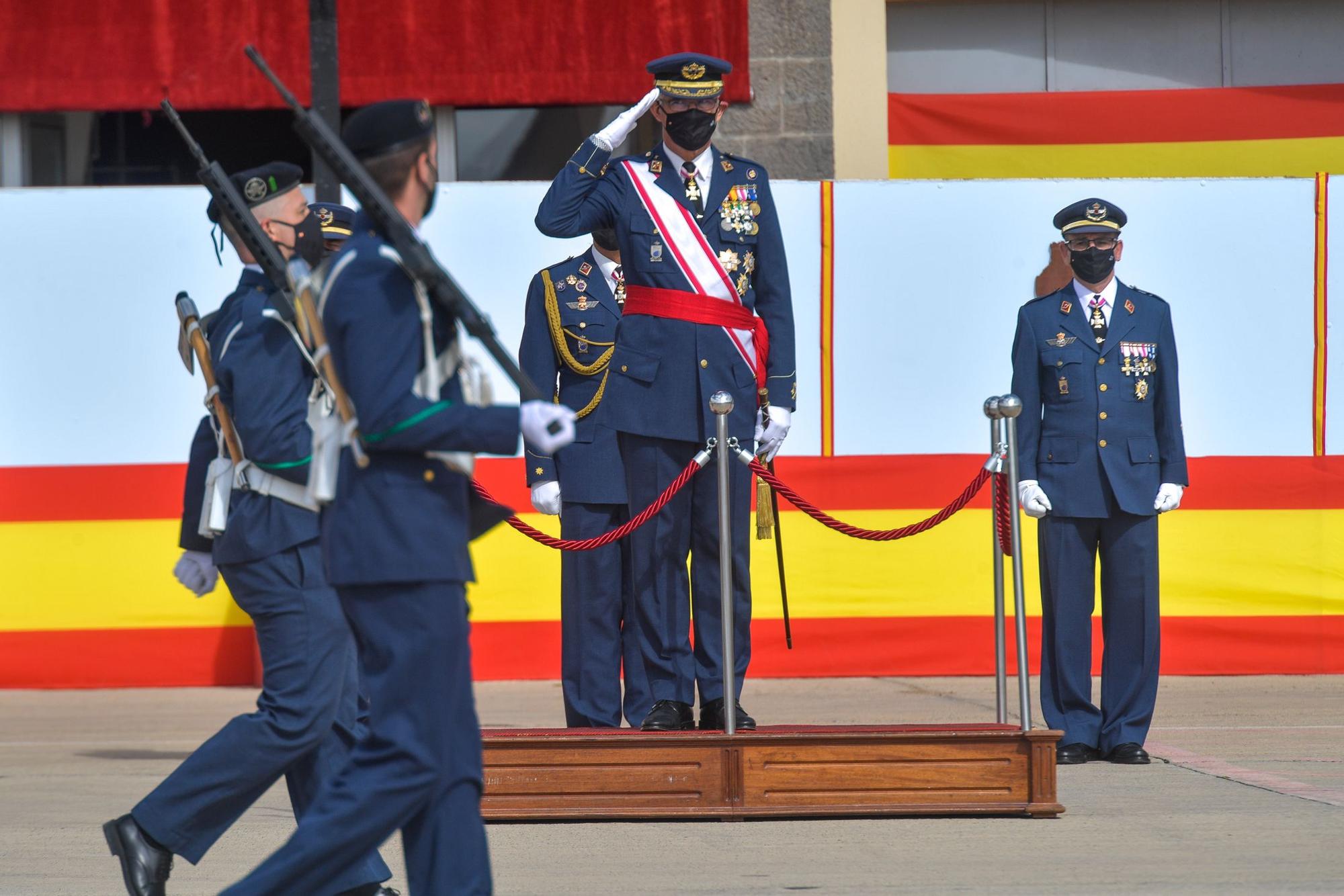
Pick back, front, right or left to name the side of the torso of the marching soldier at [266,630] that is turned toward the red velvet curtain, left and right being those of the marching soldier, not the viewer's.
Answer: left

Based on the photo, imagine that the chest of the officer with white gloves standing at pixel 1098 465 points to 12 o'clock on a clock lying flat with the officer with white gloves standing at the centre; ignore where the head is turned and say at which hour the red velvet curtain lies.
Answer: The red velvet curtain is roughly at 4 o'clock from the officer with white gloves standing.

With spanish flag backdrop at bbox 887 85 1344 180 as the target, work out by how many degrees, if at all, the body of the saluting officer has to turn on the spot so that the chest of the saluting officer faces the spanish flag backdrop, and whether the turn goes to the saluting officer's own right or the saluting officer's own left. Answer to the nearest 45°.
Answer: approximately 135° to the saluting officer's own left

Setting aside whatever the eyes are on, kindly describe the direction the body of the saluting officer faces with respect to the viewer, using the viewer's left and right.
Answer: facing the viewer

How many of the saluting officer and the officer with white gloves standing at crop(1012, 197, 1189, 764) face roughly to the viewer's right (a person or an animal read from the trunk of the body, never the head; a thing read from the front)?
0

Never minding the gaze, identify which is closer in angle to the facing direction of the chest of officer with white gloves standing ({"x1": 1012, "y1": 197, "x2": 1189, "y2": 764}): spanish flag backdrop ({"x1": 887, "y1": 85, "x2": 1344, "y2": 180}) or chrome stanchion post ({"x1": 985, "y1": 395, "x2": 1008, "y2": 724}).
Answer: the chrome stanchion post

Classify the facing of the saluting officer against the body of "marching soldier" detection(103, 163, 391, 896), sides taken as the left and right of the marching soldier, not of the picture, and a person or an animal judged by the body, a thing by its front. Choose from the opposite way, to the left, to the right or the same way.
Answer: to the right

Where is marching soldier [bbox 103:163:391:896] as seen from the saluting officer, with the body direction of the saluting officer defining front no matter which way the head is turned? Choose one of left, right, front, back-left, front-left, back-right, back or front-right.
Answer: front-right

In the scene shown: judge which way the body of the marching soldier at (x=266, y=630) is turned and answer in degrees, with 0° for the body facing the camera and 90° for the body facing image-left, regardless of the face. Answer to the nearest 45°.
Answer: approximately 270°

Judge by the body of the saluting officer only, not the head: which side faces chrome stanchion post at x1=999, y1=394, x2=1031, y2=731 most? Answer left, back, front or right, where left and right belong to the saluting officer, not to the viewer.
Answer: left

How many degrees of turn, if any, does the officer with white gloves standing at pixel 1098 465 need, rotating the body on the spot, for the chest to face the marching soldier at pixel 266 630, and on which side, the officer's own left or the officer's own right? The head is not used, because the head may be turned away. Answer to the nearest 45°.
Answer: approximately 45° to the officer's own right
